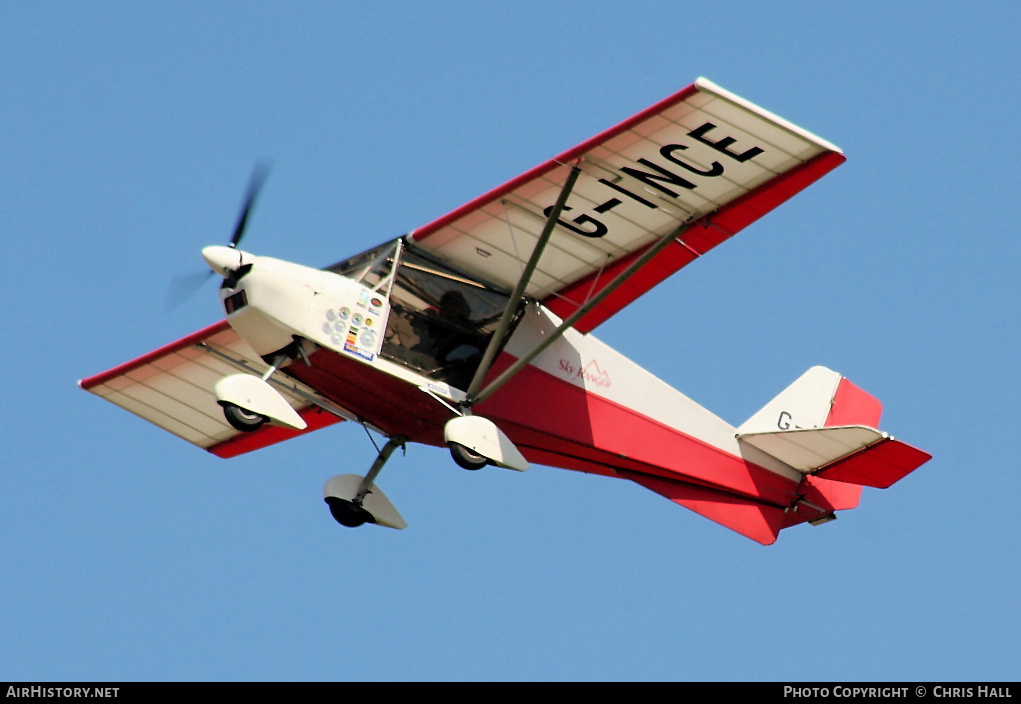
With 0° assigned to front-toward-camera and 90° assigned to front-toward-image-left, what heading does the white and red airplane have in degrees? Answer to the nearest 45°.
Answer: approximately 45°
